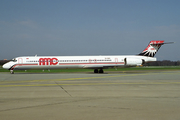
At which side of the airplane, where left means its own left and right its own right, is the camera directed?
left
